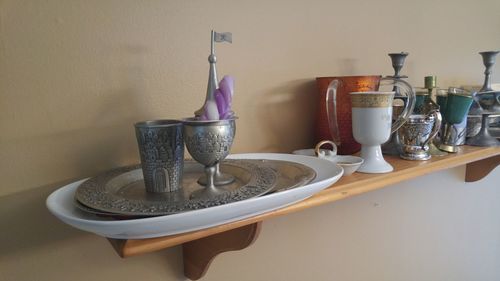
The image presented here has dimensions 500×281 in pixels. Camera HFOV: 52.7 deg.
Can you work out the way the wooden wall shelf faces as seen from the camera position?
facing the viewer and to the right of the viewer
